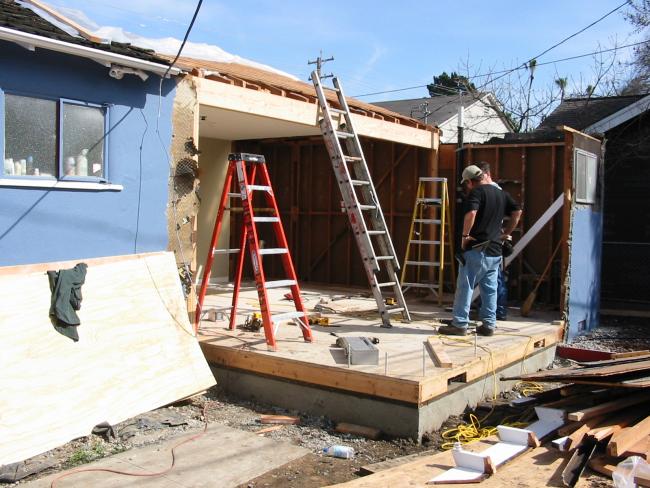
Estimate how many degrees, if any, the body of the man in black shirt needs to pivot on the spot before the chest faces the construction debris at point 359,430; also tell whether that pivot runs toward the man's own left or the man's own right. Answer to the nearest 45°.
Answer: approximately 90° to the man's own left

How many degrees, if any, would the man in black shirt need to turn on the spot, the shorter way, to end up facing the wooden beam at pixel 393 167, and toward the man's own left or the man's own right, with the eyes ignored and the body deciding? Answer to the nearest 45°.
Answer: approximately 45° to the man's own right

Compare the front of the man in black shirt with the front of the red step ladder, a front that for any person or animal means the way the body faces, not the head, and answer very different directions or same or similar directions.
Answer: very different directions

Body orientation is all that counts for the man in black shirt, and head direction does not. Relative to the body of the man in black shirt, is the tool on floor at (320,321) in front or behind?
in front

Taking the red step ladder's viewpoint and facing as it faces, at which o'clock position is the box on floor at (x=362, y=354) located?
The box on floor is roughly at 12 o'clock from the red step ladder.

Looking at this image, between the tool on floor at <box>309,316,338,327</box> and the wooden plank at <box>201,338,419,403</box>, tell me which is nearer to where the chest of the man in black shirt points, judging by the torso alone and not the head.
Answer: the tool on floor

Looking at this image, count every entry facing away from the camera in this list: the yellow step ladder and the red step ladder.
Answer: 0

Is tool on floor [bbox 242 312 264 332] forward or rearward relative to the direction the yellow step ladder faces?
forward

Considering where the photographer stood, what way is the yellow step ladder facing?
facing the viewer and to the left of the viewer

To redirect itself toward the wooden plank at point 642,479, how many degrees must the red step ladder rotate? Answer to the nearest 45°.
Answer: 0° — it already faces it
